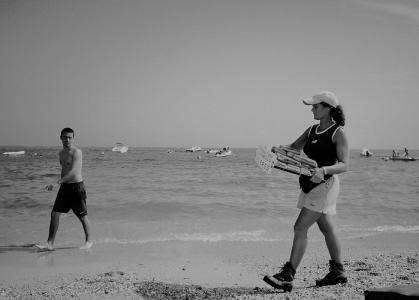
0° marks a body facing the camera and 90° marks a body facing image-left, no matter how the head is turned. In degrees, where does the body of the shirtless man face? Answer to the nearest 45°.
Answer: approximately 45°

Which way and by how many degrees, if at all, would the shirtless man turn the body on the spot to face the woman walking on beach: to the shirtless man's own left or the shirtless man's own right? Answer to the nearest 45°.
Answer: approximately 90° to the shirtless man's own left
